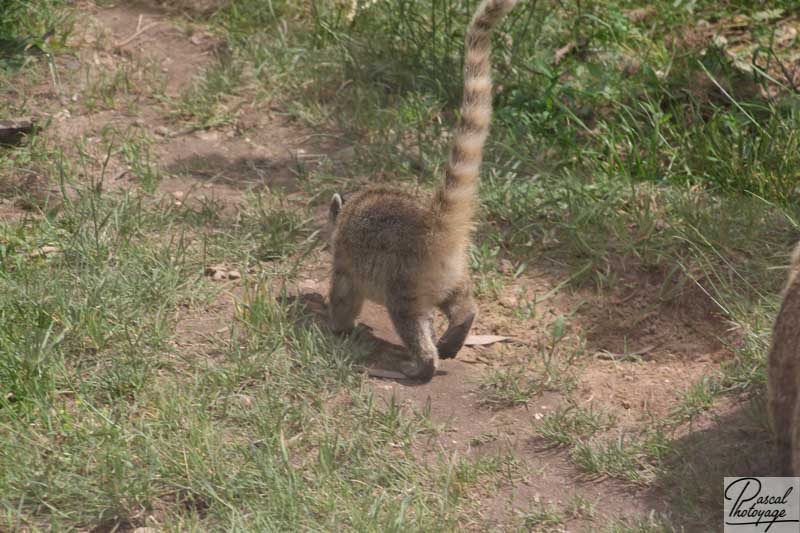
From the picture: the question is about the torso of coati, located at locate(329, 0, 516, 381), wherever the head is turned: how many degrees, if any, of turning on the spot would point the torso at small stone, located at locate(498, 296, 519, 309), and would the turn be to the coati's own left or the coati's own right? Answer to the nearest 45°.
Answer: approximately 90° to the coati's own right

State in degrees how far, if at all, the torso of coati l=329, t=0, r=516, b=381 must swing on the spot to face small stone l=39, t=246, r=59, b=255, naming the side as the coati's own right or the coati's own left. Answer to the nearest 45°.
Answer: approximately 45° to the coati's own left

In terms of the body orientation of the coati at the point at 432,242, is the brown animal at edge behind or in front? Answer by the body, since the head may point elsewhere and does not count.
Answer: behind

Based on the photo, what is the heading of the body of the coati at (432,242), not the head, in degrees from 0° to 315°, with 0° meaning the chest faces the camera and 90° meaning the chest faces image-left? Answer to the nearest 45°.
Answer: approximately 135°
